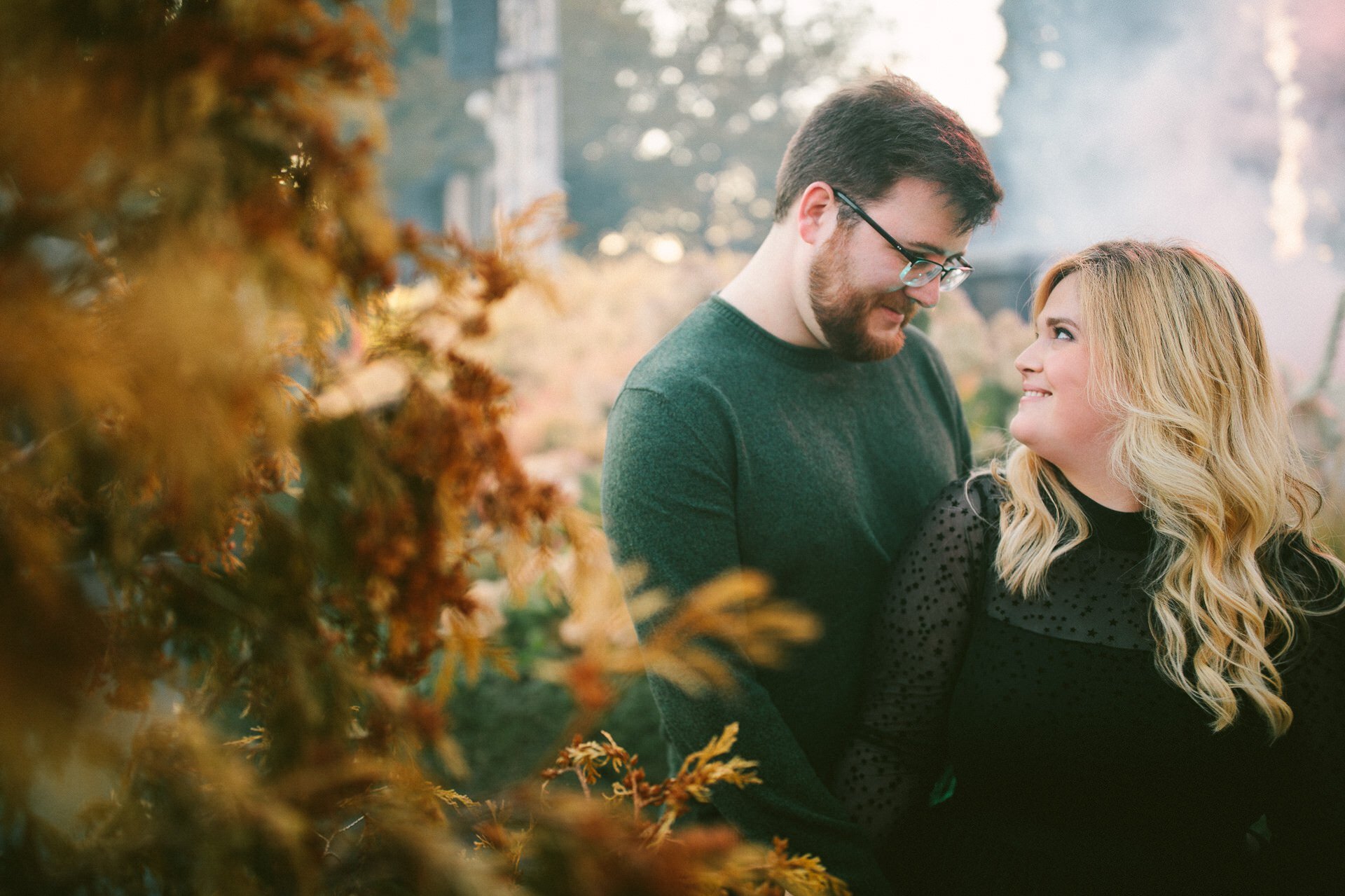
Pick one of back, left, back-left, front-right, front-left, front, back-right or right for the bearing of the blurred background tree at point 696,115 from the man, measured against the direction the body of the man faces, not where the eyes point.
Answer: back-left

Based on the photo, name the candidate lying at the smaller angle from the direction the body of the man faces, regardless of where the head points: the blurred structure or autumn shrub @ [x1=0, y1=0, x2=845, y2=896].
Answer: the autumn shrub

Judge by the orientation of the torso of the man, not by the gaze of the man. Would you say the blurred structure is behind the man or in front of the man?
behind

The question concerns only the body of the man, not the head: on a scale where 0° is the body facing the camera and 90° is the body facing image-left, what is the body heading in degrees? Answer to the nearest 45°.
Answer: approximately 315°

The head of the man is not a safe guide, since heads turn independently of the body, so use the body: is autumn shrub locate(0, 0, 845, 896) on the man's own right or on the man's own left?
on the man's own right

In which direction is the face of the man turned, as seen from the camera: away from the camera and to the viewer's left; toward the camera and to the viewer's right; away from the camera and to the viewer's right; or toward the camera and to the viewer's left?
toward the camera and to the viewer's right
